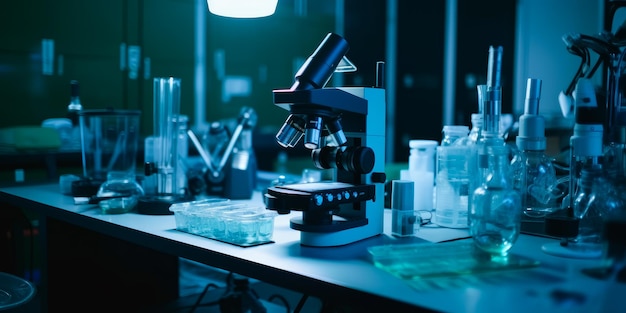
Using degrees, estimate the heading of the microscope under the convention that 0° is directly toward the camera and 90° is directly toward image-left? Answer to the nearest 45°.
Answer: approximately 45°

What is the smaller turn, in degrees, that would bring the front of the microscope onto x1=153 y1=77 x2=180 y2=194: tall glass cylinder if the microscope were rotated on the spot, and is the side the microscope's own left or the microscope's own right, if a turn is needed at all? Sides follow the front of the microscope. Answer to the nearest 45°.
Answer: approximately 90° to the microscope's own right

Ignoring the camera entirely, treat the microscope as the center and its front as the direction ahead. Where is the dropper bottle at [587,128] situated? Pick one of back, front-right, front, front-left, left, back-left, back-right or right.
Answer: back-left

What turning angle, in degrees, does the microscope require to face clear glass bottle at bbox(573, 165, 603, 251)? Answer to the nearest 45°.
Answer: approximately 135° to its left

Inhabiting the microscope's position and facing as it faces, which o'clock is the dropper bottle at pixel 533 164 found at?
The dropper bottle is roughly at 7 o'clock from the microscope.

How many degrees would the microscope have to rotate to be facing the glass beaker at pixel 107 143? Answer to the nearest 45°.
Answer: approximately 90° to its right
